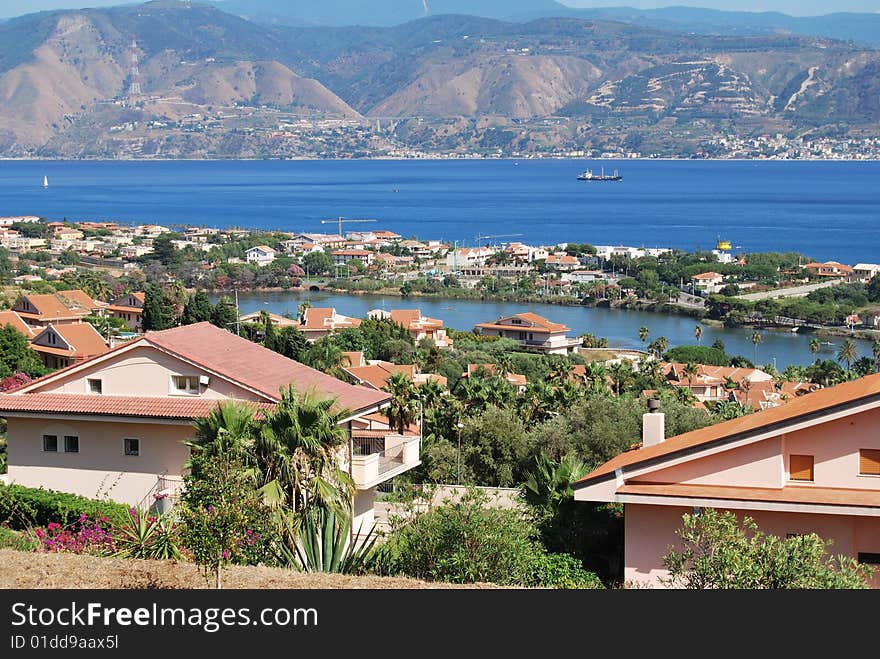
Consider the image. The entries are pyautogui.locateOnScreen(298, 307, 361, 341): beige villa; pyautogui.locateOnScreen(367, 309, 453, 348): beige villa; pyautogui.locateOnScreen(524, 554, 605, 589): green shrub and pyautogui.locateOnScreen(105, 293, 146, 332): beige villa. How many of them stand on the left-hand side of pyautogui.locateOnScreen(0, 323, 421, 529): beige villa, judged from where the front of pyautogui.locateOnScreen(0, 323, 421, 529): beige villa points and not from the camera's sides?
3

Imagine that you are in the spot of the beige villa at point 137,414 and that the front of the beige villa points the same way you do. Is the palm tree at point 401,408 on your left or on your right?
on your left

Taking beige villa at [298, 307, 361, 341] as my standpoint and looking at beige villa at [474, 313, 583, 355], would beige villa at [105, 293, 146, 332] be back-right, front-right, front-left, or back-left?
back-left
